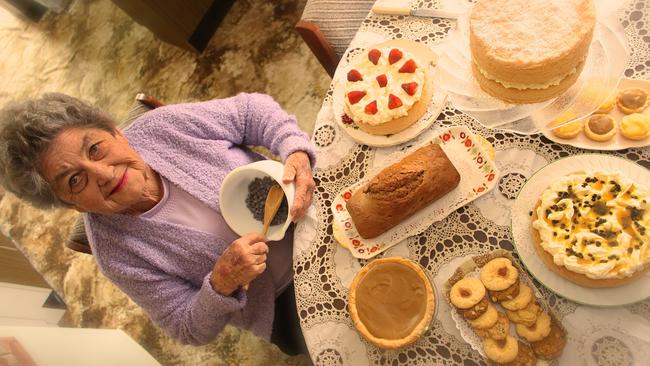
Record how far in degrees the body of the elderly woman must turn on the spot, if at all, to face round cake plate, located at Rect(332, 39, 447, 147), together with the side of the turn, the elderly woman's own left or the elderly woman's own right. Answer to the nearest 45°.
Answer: approximately 45° to the elderly woman's own left

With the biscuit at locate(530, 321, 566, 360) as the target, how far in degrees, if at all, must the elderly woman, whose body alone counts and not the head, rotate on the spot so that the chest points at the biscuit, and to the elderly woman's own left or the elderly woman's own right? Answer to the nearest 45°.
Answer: approximately 45° to the elderly woman's own left

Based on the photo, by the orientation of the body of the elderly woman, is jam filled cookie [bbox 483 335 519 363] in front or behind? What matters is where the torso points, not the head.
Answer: in front

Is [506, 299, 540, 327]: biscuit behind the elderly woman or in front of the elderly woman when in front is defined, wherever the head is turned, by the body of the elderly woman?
in front

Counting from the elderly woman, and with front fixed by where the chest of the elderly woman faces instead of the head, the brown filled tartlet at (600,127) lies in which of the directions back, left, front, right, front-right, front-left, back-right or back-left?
front-left

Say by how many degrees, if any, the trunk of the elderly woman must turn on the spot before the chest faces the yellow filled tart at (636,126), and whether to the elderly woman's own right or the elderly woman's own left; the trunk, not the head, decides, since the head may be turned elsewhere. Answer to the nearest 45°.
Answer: approximately 45° to the elderly woman's own left

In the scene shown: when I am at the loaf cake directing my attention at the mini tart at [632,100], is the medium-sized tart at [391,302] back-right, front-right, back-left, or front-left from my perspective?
back-right

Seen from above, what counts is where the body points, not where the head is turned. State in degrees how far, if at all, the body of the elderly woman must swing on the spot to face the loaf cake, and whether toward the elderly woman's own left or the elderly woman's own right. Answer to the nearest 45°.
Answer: approximately 45° to the elderly woman's own left

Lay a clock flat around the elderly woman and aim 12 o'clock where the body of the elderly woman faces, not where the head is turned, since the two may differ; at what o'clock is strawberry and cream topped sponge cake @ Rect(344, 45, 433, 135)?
The strawberry and cream topped sponge cake is roughly at 10 o'clock from the elderly woman.

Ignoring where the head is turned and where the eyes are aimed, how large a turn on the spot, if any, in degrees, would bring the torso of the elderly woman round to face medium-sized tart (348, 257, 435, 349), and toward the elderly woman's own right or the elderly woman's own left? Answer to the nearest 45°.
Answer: approximately 45° to the elderly woman's own left
